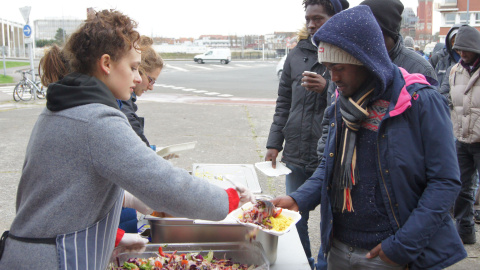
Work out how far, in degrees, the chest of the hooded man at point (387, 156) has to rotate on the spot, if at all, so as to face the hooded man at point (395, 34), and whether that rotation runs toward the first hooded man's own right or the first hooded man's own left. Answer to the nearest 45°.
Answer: approximately 135° to the first hooded man's own right

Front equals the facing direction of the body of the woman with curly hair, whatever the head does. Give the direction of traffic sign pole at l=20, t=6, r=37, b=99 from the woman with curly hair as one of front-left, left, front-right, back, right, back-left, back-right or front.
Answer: left

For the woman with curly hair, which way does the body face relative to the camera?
to the viewer's right

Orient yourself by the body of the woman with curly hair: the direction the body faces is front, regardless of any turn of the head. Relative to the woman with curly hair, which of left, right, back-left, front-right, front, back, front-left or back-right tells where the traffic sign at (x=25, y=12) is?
left

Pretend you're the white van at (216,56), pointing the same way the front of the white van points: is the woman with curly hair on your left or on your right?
on your left

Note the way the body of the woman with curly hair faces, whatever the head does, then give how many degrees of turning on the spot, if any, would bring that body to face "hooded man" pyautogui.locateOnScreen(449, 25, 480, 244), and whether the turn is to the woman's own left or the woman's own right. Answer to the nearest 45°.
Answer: approximately 45° to the woman's own left

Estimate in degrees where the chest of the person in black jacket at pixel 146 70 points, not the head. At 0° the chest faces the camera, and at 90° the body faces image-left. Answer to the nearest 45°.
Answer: approximately 270°

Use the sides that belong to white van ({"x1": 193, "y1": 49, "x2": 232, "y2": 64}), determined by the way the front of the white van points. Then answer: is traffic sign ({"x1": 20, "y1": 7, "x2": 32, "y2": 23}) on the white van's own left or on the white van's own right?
on the white van's own left

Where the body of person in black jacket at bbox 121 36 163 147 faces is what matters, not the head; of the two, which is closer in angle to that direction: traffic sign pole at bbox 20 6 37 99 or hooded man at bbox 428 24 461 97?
the hooded man

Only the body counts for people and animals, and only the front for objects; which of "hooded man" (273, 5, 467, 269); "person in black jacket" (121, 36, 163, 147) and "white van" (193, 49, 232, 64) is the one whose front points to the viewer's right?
the person in black jacket

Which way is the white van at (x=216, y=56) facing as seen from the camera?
to the viewer's left

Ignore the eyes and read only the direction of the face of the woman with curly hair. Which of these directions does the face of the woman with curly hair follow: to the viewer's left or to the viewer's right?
to the viewer's right
